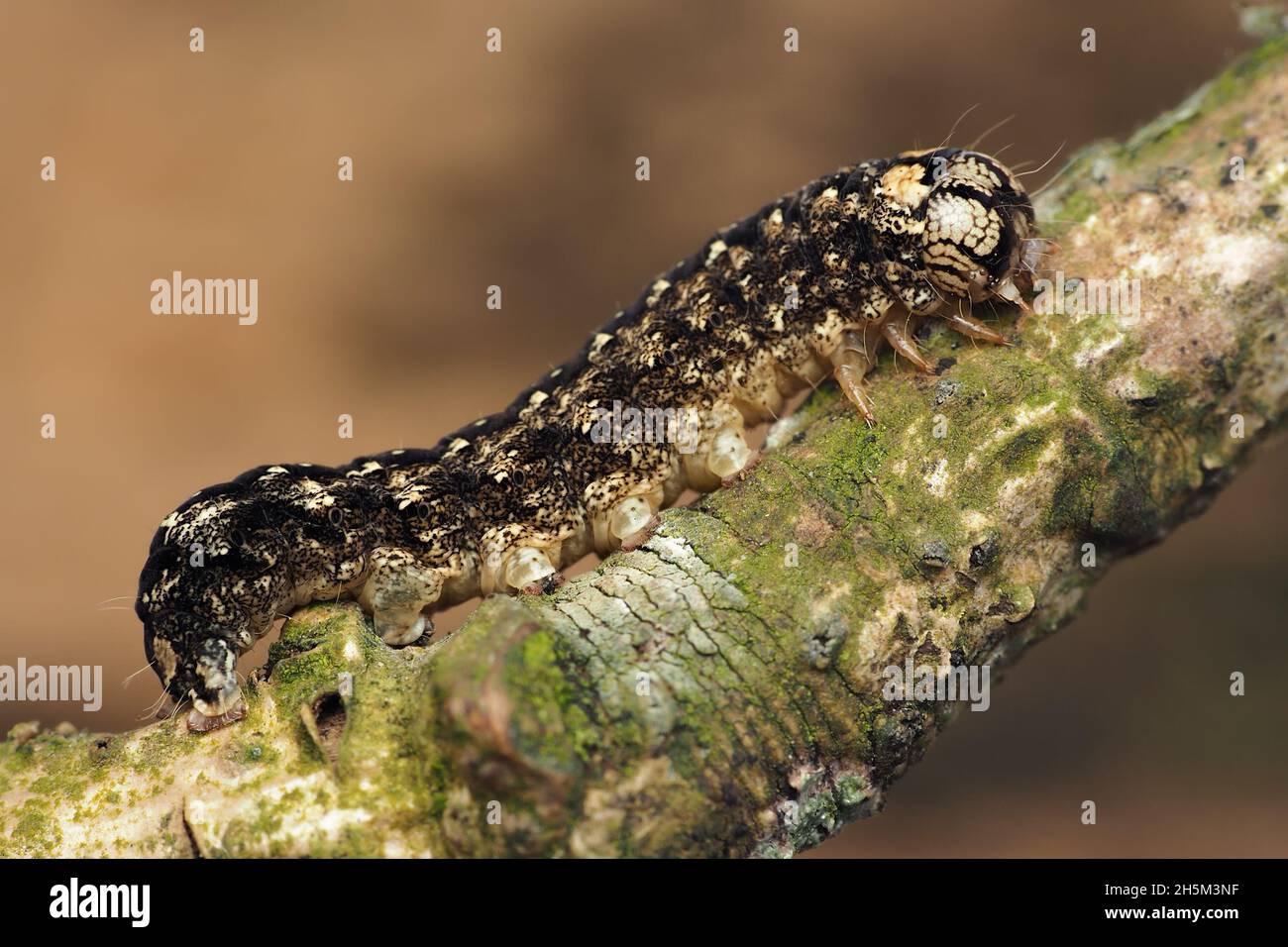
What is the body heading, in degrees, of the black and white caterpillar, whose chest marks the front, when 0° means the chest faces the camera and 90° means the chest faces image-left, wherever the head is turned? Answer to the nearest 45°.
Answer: approximately 270°
